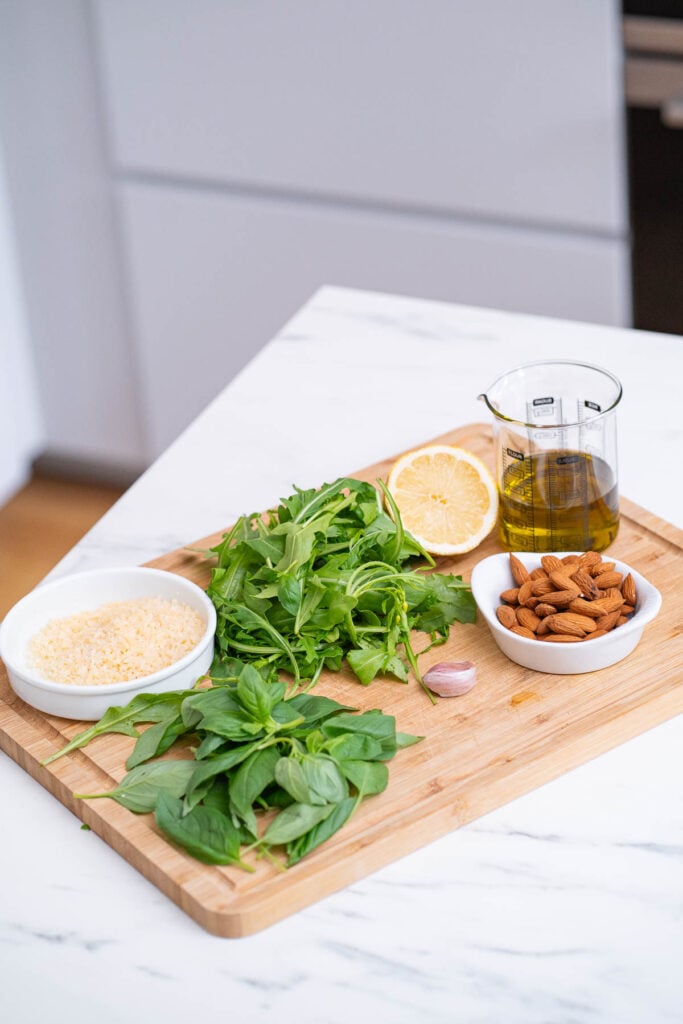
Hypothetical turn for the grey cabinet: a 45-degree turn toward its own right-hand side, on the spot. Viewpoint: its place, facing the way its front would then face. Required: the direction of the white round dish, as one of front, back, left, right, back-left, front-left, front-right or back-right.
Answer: front-left

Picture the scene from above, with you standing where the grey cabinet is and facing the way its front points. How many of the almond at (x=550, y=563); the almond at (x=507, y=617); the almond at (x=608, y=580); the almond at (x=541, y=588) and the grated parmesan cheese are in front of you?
5

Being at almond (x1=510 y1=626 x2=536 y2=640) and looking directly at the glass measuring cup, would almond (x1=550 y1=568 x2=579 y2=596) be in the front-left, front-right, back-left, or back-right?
front-right

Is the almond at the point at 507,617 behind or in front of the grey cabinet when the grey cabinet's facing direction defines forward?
in front

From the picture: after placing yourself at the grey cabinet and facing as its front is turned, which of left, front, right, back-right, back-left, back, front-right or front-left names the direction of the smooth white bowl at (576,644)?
front

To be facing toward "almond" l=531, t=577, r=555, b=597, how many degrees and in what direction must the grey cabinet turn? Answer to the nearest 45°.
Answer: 0° — it already faces it

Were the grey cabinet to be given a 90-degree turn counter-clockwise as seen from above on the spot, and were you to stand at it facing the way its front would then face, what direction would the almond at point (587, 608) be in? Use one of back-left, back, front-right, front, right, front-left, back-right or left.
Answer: right

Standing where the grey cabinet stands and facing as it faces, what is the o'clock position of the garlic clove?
The garlic clove is roughly at 12 o'clock from the grey cabinet.

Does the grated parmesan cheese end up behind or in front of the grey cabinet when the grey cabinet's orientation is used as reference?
in front

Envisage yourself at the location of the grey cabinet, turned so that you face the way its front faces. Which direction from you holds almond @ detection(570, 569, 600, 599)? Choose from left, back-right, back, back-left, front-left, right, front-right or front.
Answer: front

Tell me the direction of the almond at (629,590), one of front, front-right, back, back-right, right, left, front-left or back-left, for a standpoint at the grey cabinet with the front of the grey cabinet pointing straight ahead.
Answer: front

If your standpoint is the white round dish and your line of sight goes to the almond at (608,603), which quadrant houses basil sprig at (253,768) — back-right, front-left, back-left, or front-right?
front-right

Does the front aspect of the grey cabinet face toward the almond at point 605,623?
yes

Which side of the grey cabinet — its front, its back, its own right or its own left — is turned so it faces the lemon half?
front

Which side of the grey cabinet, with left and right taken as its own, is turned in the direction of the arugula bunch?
front
